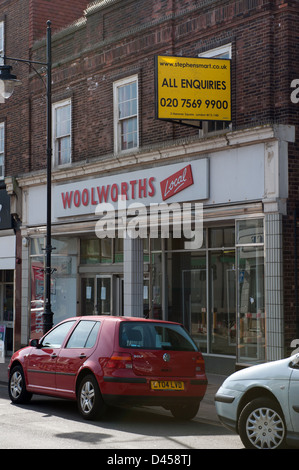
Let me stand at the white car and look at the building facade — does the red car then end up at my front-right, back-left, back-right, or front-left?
front-left

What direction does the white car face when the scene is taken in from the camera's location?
facing to the left of the viewer

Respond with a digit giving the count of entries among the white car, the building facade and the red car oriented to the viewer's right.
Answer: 0

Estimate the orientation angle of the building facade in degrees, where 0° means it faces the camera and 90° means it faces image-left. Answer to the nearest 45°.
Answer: approximately 45°

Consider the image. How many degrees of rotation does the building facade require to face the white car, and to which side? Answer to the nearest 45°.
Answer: approximately 45° to its left

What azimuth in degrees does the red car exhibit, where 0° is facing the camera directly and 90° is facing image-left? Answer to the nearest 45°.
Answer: approximately 135°

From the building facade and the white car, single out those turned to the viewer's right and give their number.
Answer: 0

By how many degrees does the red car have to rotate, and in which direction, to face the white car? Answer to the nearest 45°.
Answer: approximately 180°

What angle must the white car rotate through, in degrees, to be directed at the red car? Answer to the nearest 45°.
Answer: approximately 45° to its right

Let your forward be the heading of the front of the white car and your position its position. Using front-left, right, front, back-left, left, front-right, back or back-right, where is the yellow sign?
right
